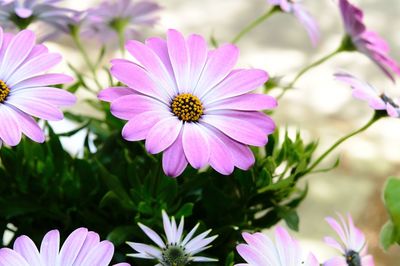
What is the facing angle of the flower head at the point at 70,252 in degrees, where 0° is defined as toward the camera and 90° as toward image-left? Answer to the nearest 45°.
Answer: approximately 0°
